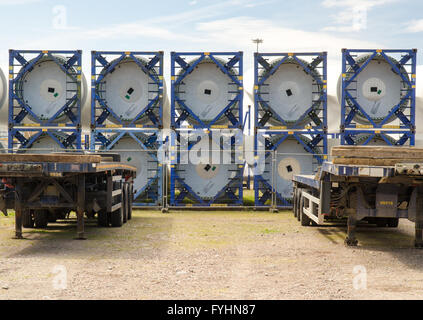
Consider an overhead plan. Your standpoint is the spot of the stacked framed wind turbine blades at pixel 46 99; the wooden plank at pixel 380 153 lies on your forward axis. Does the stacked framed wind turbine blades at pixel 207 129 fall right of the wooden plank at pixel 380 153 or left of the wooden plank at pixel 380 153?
left

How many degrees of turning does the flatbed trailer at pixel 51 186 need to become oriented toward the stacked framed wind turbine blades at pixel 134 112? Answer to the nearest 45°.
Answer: approximately 180°

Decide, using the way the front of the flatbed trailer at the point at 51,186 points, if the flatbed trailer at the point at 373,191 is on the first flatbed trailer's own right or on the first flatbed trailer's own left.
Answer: on the first flatbed trailer's own left
